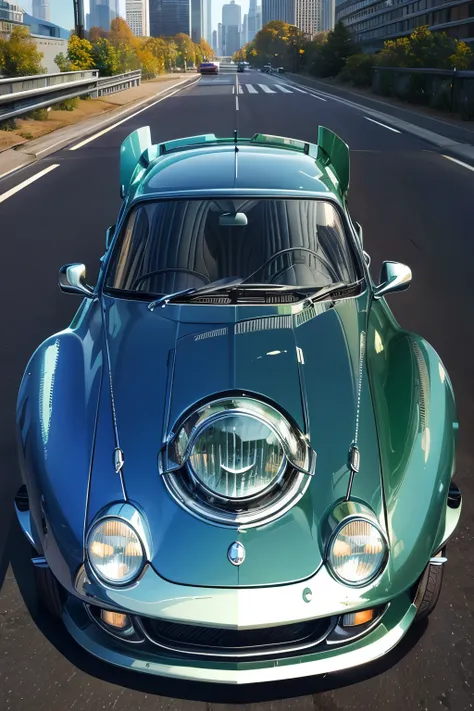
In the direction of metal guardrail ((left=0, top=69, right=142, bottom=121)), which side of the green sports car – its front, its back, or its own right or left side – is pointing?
back

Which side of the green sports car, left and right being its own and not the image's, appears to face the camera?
front
